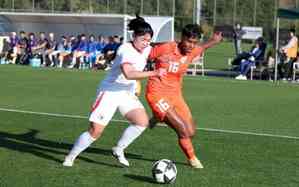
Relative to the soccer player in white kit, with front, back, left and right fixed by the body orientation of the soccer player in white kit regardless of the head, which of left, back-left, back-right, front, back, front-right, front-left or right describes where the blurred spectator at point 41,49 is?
back-left

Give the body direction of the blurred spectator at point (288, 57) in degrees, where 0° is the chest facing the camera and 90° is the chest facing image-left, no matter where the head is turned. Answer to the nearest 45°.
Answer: approximately 90°

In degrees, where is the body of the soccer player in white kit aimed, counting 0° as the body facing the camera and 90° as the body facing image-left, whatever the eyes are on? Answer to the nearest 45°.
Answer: approximately 315°

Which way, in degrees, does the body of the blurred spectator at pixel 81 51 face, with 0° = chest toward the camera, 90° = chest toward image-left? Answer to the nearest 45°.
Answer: approximately 45°

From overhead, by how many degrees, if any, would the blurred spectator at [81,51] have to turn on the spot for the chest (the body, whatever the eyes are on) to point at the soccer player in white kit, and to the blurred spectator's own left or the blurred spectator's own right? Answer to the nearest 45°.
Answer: approximately 45° to the blurred spectator's own left

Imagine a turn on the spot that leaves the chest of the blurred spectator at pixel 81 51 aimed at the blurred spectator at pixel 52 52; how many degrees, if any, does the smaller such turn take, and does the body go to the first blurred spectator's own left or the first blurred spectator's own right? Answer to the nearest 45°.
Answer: approximately 90° to the first blurred spectator's own right

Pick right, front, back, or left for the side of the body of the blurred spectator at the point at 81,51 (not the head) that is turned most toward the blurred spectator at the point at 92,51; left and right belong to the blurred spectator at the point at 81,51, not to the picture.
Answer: left

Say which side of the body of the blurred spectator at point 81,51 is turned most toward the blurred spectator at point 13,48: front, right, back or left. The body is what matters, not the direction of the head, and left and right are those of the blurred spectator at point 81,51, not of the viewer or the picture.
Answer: right
